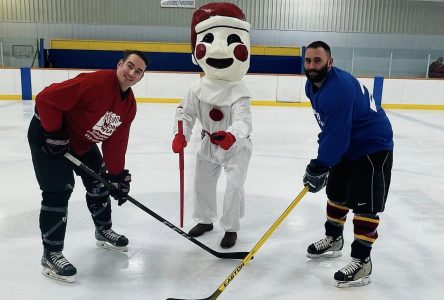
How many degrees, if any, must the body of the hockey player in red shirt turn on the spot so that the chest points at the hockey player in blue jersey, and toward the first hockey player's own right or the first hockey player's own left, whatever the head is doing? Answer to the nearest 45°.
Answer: approximately 45° to the first hockey player's own left

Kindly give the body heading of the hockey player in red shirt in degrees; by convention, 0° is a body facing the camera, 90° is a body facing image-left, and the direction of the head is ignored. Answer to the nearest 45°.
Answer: approximately 315°
